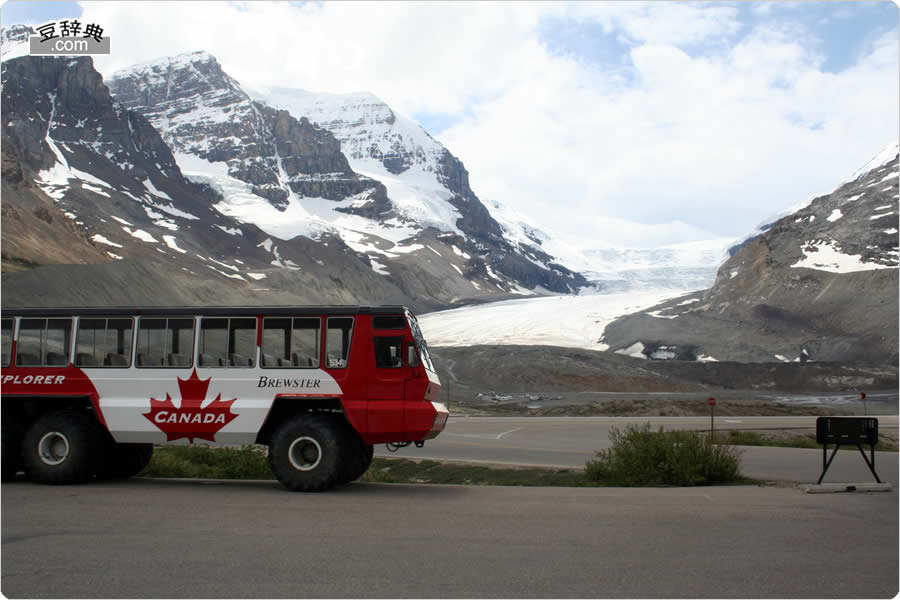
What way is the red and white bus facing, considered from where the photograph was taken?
facing to the right of the viewer
